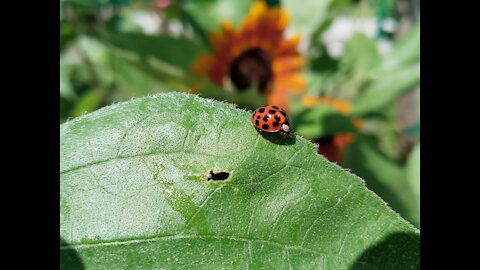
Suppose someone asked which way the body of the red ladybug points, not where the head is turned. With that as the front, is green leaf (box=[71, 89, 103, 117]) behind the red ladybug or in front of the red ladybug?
behind

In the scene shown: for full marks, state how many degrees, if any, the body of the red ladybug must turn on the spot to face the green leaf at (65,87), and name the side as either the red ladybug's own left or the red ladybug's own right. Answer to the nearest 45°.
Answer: approximately 180°

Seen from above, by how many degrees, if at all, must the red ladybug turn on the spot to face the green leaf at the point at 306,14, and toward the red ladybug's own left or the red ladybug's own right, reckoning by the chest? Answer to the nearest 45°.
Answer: approximately 135° to the red ladybug's own left

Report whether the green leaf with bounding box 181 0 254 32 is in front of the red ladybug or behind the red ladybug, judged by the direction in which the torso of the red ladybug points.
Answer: behind

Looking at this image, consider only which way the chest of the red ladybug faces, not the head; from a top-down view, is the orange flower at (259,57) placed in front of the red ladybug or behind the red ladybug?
behind

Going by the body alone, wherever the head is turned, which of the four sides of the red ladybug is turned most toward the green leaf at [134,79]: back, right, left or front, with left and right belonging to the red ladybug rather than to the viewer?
back

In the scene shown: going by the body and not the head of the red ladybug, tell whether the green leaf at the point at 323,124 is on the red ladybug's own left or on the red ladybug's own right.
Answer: on the red ladybug's own left

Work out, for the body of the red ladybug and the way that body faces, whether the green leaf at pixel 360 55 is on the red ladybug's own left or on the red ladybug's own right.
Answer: on the red ladybug's own left
